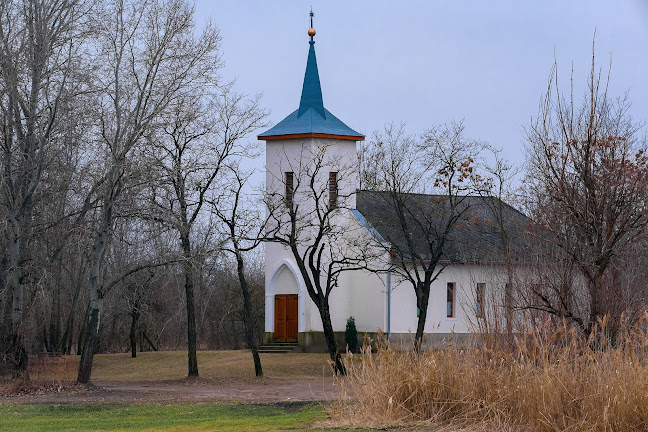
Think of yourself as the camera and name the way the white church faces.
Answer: facing the viewer and to the left of the viewer

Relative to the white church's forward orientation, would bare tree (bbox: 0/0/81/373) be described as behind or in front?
in front
